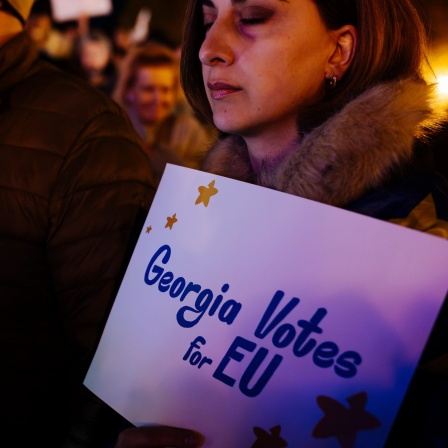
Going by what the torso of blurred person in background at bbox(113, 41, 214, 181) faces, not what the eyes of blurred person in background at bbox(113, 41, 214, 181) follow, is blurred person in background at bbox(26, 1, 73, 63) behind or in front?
behind

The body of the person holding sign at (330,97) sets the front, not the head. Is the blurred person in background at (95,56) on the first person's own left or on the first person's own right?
on the first person's own right

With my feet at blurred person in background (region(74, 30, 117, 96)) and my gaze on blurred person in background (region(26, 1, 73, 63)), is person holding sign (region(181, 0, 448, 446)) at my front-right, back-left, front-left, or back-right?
back-left

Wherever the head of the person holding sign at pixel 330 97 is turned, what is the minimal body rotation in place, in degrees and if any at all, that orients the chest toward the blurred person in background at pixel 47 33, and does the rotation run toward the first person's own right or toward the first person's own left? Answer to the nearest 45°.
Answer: approximately 90° to the first person's own right

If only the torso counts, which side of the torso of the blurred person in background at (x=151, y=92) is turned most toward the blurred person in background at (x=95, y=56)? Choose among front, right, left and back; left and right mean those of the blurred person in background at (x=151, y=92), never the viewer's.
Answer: back

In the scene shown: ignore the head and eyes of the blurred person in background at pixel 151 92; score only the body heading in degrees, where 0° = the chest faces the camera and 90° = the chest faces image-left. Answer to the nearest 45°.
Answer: approximately 0°

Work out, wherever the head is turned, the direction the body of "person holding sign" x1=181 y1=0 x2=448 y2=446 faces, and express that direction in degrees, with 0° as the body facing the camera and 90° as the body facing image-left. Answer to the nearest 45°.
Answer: approximately 45°

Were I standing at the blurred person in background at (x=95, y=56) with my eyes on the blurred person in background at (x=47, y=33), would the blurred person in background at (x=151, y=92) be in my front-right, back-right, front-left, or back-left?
back-left
